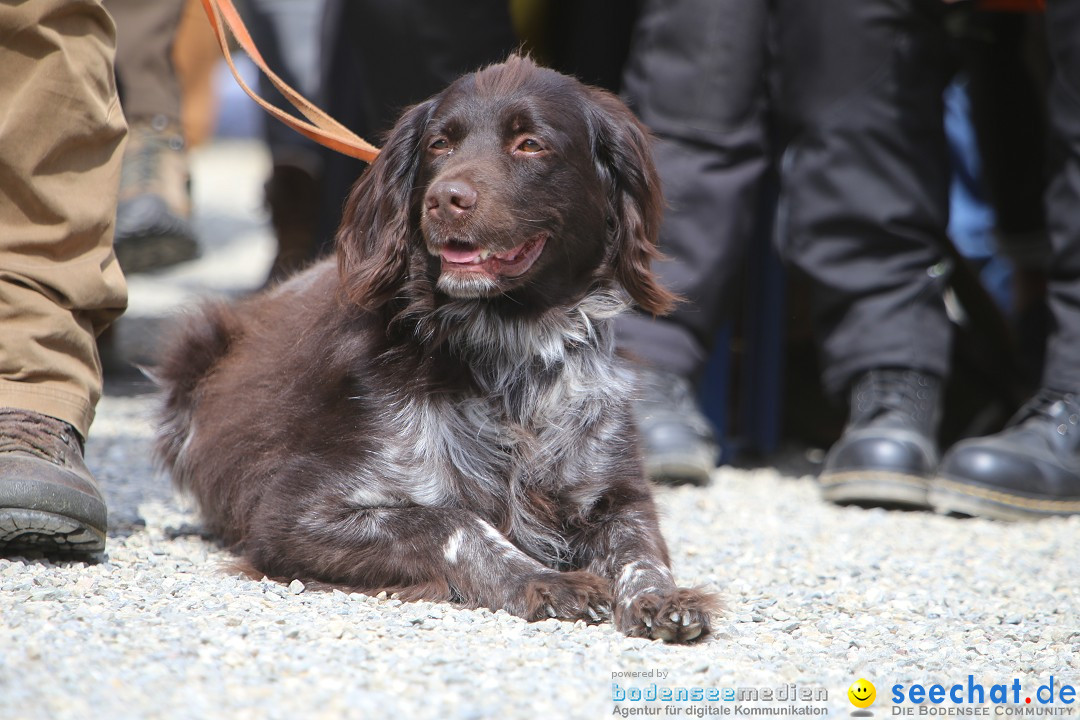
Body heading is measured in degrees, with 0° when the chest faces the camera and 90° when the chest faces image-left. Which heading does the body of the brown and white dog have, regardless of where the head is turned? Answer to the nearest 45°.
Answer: approximately 315°
